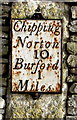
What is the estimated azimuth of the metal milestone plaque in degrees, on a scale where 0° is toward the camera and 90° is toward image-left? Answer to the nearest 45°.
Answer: approximately 0°
